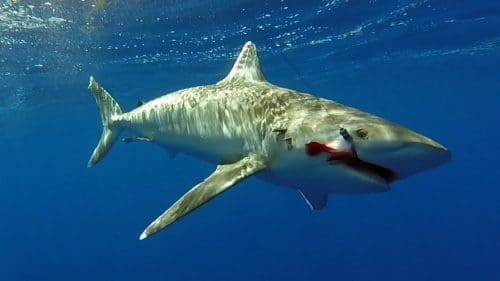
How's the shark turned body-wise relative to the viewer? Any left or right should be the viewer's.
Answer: facing the viewer and to the right of the viewer
